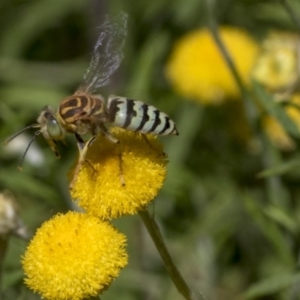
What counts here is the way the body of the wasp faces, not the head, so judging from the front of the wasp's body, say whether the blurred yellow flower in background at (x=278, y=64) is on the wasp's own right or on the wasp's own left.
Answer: on the wasp's own right

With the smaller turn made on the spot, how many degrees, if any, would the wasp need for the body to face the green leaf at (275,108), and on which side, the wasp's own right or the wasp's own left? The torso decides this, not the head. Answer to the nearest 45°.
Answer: approximately 180°

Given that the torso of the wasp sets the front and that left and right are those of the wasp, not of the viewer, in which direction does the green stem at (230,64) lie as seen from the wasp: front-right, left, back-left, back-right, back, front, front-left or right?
back-right

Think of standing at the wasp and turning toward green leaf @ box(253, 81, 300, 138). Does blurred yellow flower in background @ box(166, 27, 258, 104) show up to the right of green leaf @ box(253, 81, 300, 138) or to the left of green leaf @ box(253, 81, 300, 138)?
left

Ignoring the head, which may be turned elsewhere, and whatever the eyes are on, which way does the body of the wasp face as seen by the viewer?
to the viewer's left

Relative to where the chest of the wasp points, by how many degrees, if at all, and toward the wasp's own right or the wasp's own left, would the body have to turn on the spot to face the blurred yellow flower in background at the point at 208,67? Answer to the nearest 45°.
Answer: approximately 135° to the wasp's own right
